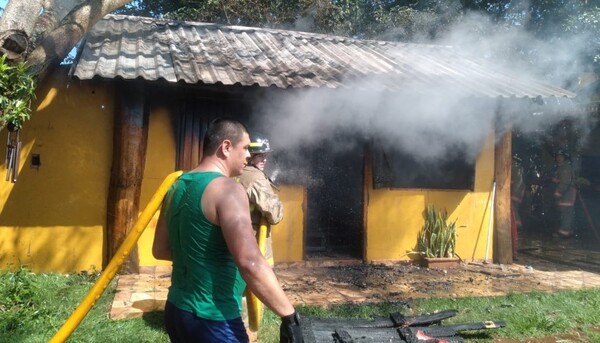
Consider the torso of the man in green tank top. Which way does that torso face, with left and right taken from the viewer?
facing away from the viewer and to the right of the viewer

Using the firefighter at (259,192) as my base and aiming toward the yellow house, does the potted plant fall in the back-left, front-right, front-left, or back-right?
front-right

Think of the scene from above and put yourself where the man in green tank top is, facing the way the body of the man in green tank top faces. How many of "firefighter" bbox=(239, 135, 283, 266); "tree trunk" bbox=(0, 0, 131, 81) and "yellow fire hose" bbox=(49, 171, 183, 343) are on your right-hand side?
0

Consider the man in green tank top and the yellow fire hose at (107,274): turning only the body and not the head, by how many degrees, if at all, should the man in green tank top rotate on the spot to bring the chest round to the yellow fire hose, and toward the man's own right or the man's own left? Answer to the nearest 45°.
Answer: approximately 90° to the man's own left

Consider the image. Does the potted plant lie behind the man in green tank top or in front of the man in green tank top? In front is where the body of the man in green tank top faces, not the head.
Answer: in front

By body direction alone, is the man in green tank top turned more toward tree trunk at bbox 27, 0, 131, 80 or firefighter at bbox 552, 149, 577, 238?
the firefighter

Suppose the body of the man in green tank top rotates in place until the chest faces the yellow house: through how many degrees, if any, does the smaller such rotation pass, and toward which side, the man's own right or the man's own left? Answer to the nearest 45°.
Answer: approximately 45° to the man's own left

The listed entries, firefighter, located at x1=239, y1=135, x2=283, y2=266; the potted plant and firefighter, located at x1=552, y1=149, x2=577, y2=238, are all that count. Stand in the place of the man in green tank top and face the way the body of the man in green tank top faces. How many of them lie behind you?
0

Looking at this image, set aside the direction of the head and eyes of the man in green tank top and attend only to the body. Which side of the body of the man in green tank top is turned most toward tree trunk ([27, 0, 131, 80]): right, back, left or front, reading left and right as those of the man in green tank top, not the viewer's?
left

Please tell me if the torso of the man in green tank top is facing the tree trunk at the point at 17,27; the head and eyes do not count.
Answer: no

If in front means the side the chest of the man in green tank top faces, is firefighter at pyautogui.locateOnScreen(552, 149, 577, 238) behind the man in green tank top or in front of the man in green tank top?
in front

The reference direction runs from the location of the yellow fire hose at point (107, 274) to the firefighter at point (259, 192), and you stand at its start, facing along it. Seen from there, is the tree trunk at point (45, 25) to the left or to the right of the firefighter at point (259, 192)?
left

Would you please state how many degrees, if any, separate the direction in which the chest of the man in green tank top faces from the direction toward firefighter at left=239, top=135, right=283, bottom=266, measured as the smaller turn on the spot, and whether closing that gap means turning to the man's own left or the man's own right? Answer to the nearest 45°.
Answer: approximately 45° to the man's own left

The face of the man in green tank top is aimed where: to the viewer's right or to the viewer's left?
to the viewer's right
